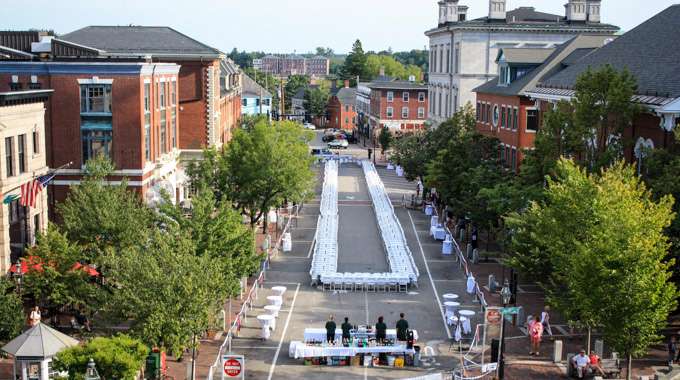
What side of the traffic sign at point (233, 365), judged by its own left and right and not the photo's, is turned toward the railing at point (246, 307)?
back

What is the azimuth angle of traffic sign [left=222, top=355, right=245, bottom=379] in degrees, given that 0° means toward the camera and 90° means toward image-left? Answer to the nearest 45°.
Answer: approximately 0°

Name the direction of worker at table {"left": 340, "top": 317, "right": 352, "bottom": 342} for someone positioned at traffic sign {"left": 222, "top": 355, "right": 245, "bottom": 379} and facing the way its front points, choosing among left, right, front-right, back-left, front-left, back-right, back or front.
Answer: back-left
